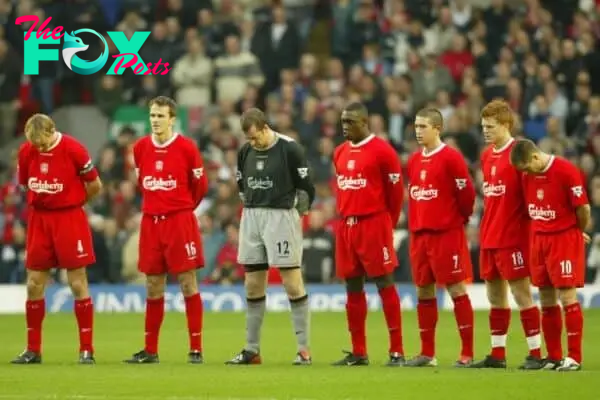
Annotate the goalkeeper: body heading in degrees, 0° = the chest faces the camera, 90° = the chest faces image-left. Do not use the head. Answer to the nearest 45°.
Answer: approximately 45°
